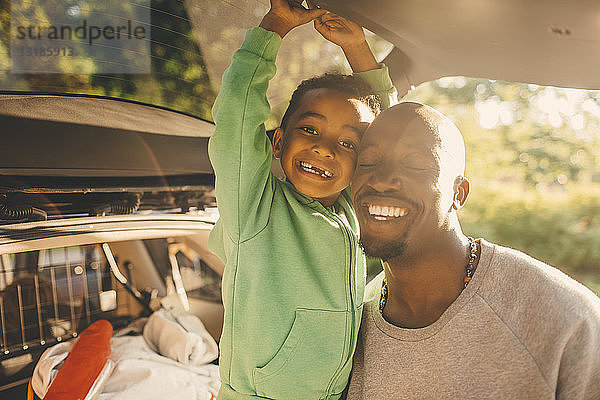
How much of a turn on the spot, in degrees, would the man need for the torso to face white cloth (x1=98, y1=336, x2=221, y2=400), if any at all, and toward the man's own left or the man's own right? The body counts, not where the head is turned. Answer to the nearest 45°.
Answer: approximately 90° to the man's own right

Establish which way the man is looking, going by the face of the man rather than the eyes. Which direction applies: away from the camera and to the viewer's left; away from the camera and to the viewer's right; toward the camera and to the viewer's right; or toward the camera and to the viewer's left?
toward the camera and to the viewer's left

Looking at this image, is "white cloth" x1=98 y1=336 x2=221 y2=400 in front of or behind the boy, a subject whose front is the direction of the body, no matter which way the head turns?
behind

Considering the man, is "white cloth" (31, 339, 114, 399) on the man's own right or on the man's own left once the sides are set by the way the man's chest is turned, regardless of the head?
on the man's own right

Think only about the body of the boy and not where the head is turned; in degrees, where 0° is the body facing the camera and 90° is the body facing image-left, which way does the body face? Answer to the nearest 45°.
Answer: approximately 315°

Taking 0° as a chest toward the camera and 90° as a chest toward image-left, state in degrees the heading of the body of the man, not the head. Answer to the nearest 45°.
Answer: approximately 45°

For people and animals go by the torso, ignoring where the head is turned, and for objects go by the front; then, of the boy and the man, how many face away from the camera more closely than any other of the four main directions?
0

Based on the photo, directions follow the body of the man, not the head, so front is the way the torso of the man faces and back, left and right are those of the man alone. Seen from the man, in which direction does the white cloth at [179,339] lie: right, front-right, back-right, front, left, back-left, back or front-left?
right
